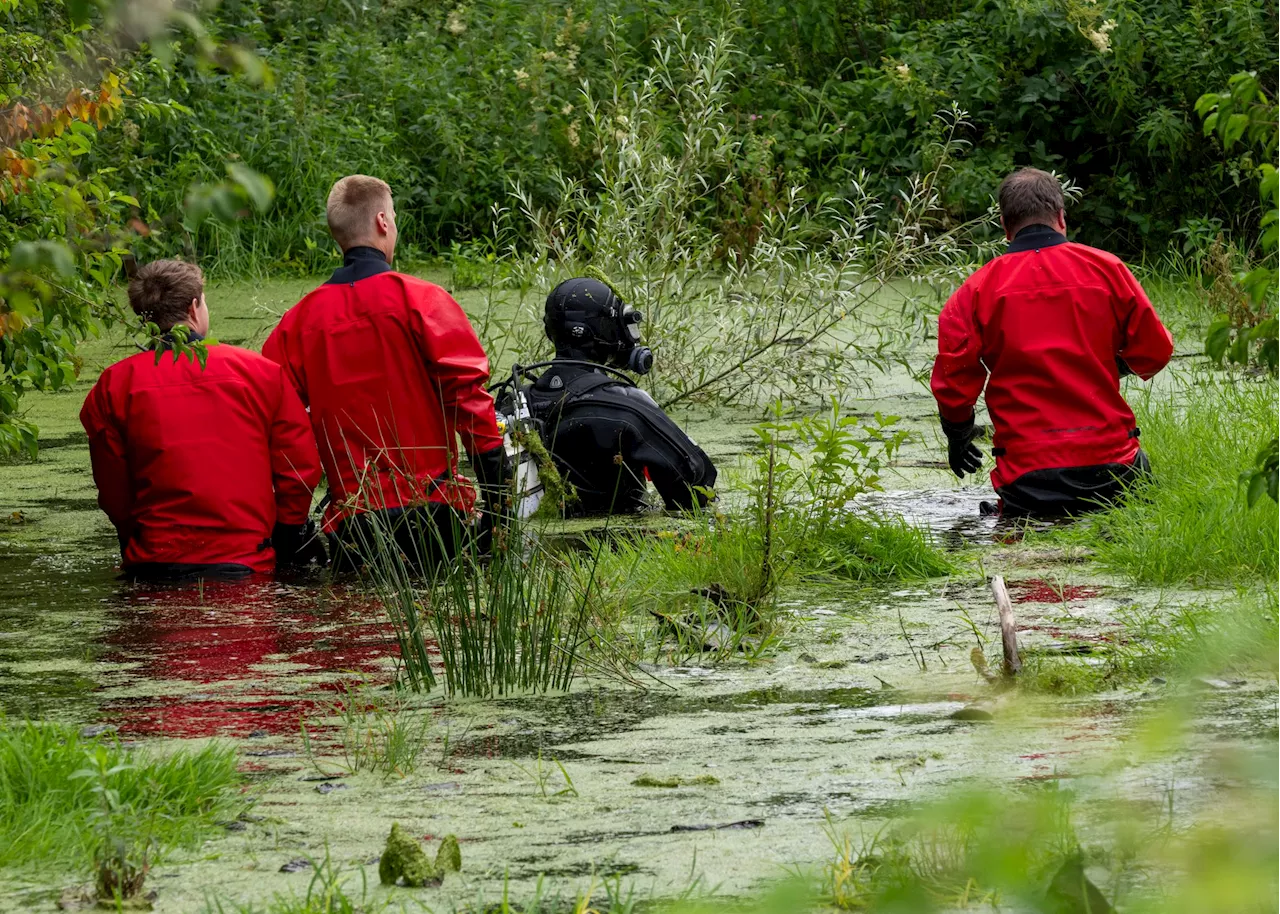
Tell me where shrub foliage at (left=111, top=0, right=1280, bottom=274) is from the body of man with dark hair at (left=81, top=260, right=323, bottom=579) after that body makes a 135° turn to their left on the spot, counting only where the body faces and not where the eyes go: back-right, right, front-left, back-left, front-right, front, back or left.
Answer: back

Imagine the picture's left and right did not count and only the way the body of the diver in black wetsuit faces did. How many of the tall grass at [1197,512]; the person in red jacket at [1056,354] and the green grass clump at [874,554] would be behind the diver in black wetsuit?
0

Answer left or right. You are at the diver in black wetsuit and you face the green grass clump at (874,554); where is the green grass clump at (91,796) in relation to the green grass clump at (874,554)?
right

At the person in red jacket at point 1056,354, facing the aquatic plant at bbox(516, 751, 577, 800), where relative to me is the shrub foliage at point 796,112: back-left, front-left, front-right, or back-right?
back-right

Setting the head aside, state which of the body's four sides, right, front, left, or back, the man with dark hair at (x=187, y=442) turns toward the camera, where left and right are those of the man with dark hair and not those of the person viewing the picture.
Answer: back

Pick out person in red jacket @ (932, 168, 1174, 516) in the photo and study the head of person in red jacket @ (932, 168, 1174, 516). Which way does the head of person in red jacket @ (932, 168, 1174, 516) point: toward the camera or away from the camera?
away from the camera

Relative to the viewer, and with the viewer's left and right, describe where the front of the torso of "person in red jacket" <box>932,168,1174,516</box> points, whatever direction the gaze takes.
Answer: facing away from the viewer
